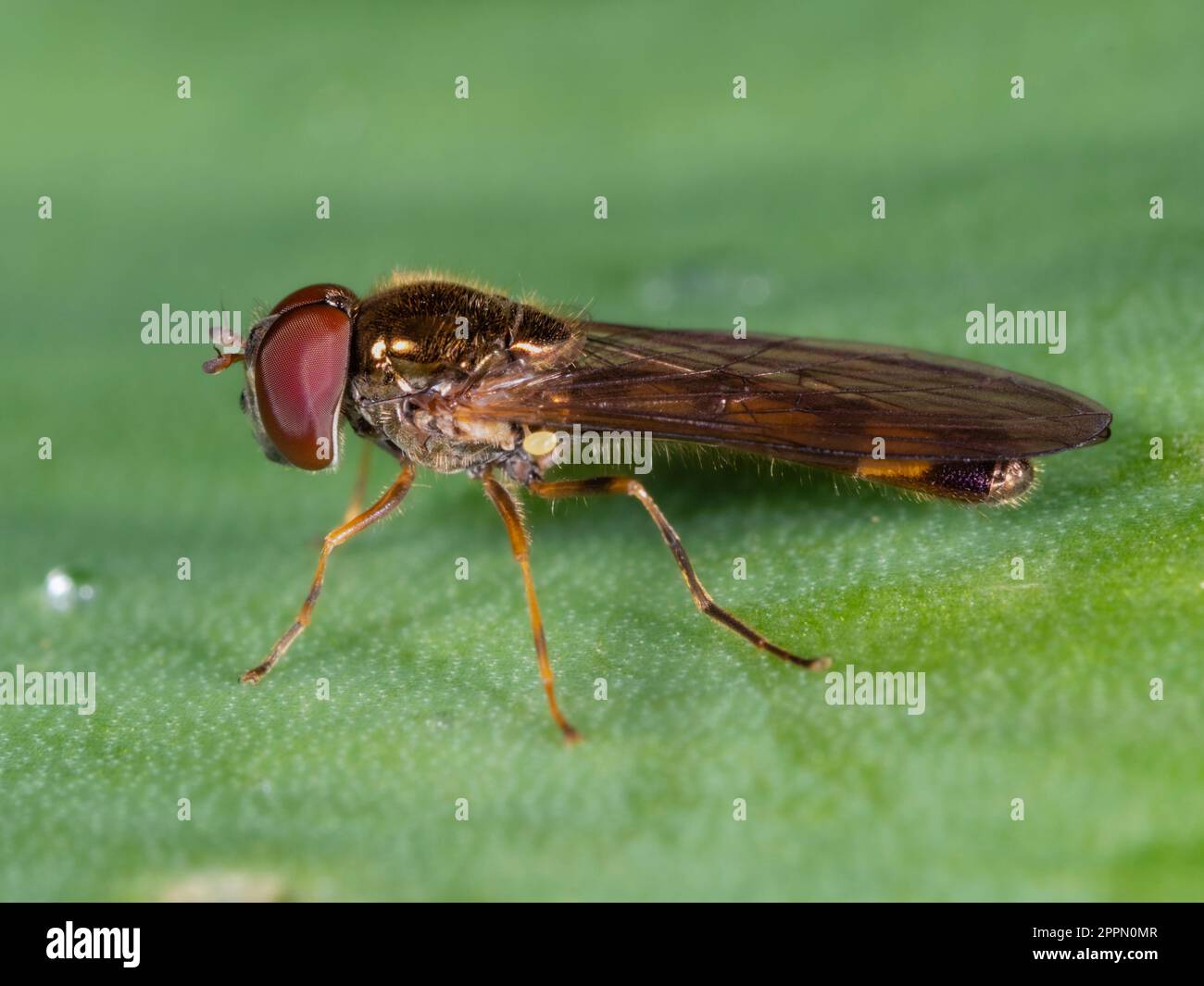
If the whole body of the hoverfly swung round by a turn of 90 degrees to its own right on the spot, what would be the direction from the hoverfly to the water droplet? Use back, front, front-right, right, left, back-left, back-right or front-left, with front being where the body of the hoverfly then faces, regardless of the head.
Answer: left

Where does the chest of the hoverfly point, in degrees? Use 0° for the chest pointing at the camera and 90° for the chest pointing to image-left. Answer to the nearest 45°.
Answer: approximately 90°
